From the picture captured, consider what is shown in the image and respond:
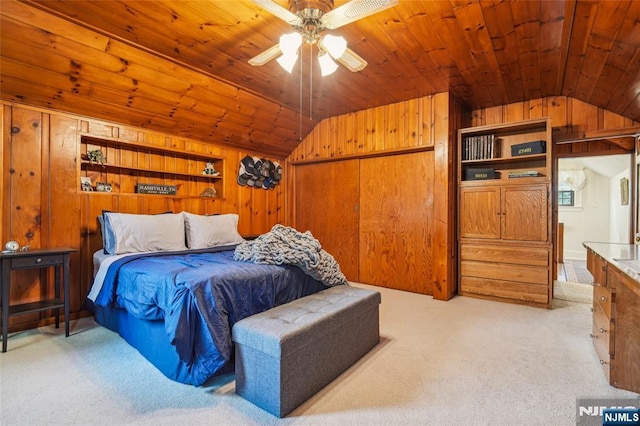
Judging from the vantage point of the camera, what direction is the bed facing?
facing the viewer and to the right of the viewer

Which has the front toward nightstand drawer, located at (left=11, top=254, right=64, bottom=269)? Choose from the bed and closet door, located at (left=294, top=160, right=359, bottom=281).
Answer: the closet door

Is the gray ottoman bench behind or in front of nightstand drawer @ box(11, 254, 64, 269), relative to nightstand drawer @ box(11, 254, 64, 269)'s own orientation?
in front

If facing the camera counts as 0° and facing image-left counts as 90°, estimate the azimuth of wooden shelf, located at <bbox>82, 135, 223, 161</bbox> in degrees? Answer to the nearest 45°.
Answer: approximately 315°

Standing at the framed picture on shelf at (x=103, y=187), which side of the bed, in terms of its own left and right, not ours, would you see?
back

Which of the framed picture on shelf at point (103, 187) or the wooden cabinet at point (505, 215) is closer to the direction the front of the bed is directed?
the wooden cabinet

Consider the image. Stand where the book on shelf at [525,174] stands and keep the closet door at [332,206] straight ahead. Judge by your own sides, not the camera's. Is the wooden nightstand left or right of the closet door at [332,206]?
left

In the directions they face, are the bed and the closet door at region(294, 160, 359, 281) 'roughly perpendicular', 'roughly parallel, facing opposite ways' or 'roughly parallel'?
roughly perpendicular

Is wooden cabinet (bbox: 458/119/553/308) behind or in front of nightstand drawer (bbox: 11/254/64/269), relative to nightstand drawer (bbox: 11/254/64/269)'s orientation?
in front
